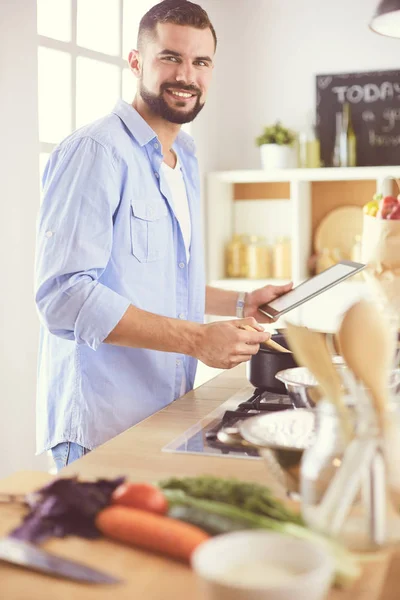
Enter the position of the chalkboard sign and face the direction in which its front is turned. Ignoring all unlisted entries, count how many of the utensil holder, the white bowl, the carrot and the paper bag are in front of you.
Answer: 4

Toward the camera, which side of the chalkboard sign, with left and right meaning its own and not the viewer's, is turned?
front

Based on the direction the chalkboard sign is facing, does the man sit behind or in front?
in front

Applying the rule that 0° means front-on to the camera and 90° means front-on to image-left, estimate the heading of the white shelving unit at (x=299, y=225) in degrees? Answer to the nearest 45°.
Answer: approximately 0°

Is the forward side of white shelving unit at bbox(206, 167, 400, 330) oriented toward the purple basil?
yes

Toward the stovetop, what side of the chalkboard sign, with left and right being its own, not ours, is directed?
front

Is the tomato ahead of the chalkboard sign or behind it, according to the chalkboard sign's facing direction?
ahead

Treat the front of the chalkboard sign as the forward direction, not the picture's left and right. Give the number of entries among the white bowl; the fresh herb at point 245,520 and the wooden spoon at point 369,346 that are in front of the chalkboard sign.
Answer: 3

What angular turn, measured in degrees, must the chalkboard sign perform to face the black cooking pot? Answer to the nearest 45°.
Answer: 0° — it already faces it

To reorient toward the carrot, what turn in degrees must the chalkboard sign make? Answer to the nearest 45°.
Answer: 0° — it already faces it

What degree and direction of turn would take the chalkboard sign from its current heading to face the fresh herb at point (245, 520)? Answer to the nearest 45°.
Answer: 0° — it already faces it

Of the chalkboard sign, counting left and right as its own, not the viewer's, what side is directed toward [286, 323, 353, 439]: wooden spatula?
front

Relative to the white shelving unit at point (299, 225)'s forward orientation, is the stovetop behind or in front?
in front

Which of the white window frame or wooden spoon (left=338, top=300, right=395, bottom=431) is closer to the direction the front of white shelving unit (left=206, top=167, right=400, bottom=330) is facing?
the wooden spoon
